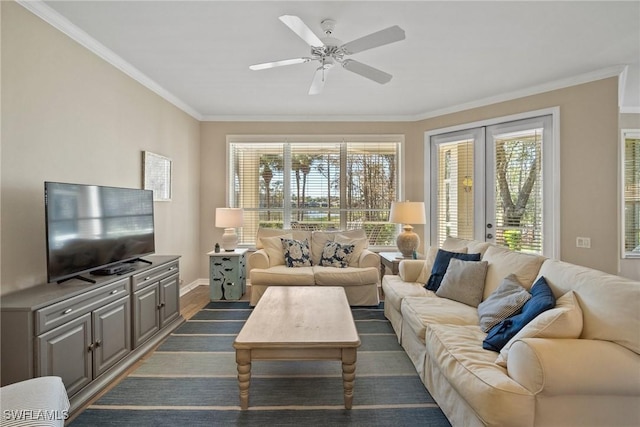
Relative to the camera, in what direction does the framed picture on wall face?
facing the viewer and to the right of the viewer

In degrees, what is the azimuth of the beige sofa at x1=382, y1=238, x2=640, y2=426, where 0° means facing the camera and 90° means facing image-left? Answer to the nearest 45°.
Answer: approximately 45°

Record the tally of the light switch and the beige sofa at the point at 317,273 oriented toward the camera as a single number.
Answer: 2

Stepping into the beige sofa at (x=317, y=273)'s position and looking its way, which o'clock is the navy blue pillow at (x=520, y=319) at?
The navy blue pillow is roughly at 11 o'clock from the beige sofa.

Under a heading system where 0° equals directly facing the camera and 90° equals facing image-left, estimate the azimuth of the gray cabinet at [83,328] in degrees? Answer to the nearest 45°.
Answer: approximately 315°

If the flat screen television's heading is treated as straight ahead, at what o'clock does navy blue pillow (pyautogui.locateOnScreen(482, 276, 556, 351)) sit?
The navy blue pillow is roughly at 12 o'clock from the flat screen television.

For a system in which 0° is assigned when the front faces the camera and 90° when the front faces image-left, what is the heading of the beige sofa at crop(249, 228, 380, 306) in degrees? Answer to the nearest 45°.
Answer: approximately 0°

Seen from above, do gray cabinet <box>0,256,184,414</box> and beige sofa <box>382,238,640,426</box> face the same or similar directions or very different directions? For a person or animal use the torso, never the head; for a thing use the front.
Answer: very different directions

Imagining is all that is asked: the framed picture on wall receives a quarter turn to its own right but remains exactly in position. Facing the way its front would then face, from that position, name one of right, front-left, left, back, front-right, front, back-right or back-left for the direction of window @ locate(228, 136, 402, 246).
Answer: back-left

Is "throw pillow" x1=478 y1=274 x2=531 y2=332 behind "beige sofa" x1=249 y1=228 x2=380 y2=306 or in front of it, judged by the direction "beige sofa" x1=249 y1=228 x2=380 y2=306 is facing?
in front

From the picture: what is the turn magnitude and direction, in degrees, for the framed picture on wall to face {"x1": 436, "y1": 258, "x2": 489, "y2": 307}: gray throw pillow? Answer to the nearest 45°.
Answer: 0° — it already faces it

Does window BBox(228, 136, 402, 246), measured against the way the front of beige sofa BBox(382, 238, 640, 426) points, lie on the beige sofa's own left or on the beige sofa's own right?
on the beige sofa's own right
